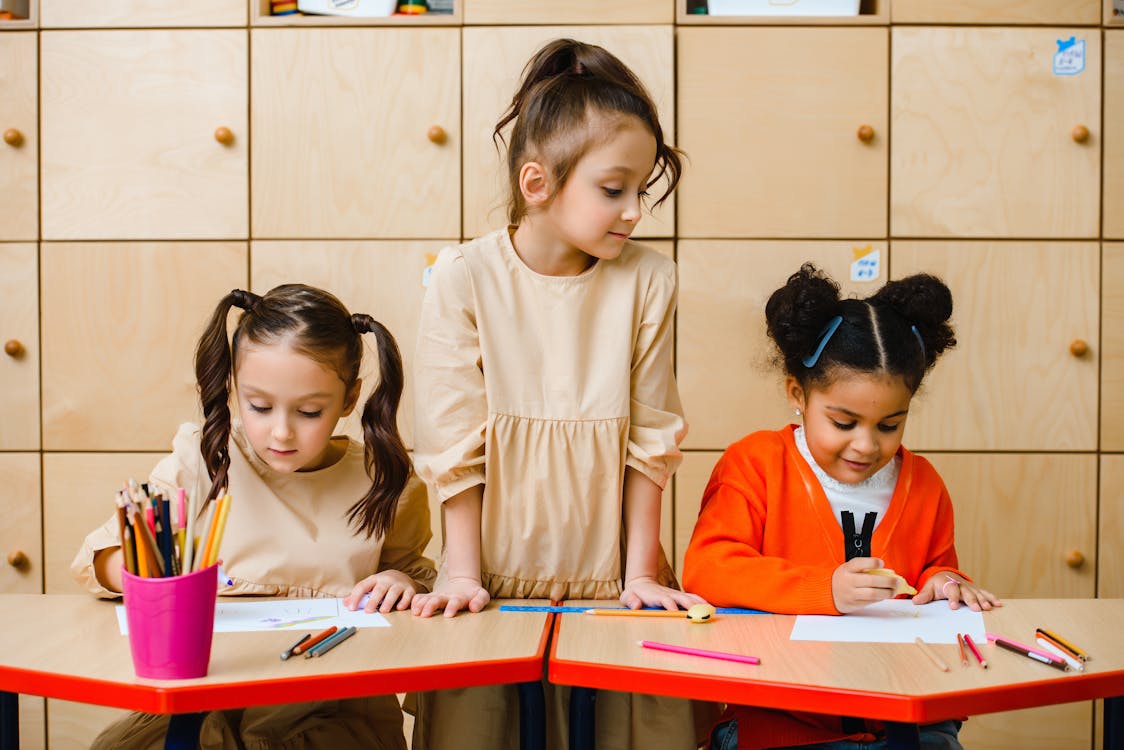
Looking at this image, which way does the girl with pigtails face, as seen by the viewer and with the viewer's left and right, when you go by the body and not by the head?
facing the viewer

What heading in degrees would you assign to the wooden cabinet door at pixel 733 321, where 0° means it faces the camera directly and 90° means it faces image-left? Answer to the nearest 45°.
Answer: approximately 0°

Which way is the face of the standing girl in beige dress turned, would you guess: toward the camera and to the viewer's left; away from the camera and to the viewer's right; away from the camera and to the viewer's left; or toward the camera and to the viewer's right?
toward the camera and to the viewer's right

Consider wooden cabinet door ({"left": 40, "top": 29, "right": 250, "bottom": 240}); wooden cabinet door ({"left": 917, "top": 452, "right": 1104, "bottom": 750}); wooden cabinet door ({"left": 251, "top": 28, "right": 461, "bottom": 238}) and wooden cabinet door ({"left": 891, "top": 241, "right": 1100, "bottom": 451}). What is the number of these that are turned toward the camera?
4

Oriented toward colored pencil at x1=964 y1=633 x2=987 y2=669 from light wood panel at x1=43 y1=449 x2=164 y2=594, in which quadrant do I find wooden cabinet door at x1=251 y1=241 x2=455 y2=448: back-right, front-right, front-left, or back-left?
front-left

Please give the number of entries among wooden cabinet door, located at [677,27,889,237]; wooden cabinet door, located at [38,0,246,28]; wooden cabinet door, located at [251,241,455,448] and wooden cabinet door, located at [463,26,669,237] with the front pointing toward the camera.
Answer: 4

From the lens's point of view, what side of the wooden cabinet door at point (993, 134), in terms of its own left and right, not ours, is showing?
front

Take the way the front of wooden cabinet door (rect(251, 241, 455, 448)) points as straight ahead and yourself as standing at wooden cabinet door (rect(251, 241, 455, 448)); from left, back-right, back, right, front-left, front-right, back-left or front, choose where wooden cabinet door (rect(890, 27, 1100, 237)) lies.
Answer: left

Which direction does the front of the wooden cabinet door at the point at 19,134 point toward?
toward the camera

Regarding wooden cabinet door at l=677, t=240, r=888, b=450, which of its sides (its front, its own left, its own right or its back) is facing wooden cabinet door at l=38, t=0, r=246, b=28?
right

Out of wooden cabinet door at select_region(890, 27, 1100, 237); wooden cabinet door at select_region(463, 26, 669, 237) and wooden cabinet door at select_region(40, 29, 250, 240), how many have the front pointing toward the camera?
3
